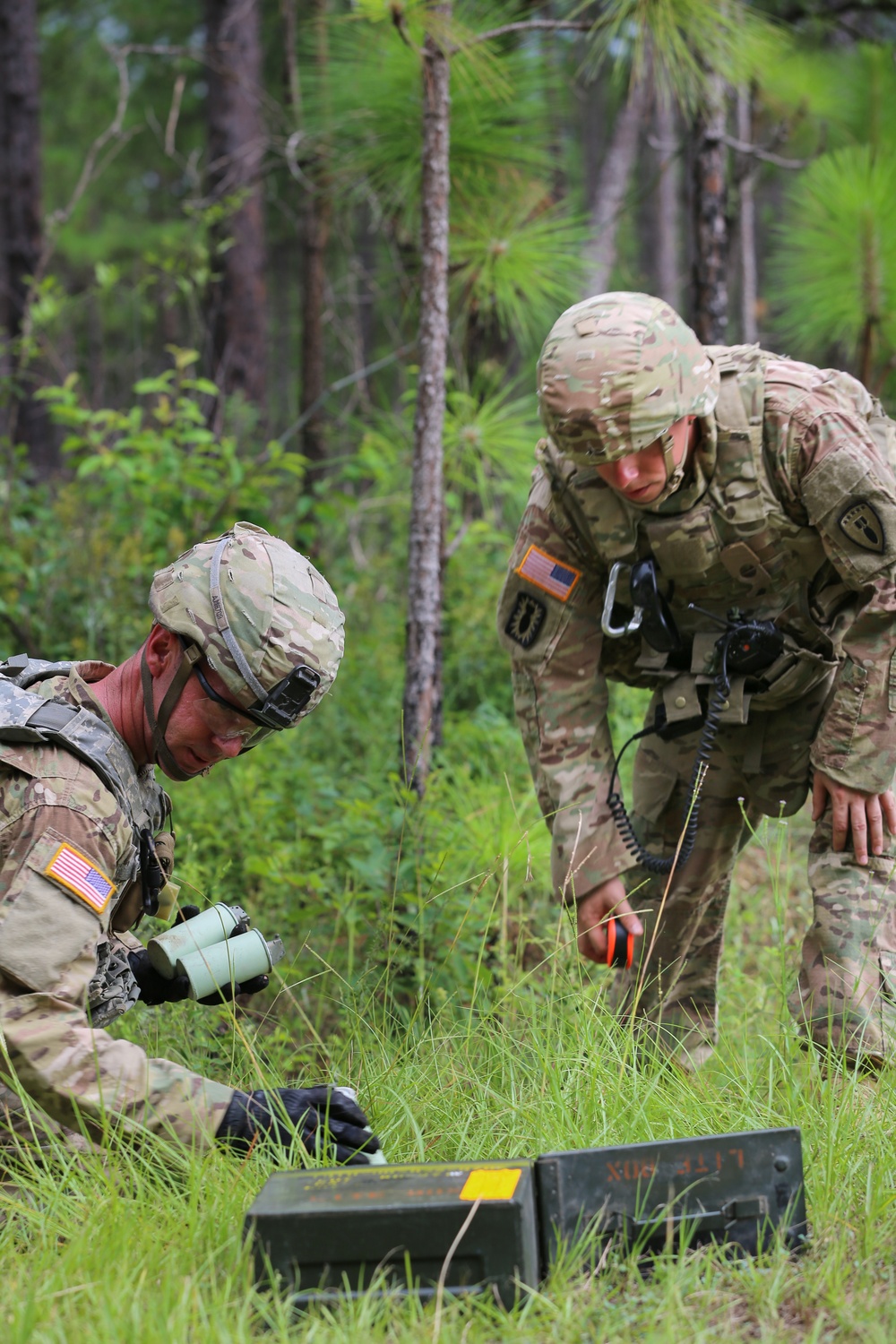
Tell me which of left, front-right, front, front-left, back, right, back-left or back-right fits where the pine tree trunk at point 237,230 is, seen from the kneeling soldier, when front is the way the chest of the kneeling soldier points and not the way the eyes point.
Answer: left

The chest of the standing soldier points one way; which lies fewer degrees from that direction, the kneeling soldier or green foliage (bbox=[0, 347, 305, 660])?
the kneeling soldier

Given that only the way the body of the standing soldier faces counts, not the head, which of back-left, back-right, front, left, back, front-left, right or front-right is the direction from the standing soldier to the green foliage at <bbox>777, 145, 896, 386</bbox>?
back-right

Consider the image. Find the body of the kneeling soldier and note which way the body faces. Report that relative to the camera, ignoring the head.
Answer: to the viewer's right

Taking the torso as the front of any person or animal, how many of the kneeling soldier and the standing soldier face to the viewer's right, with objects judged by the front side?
1

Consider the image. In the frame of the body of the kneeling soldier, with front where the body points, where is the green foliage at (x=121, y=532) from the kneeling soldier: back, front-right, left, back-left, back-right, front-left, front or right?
left

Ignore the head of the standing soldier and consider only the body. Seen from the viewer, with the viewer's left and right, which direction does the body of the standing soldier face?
facing the viewer and to the left of the viewer

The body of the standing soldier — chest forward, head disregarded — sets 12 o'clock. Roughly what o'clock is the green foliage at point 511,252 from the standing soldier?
The green foliage is roughly at 4 o'clock from the standing soldier.
